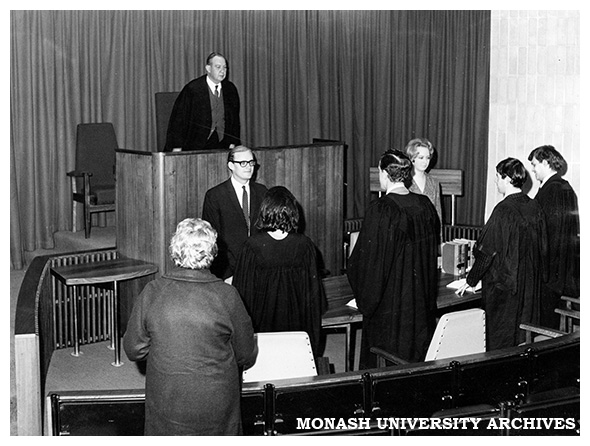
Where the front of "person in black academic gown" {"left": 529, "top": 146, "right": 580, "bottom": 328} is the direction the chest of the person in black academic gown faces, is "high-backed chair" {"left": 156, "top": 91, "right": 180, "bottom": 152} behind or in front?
in front

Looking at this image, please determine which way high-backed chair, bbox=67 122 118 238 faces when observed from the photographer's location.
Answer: facing the viewer and to the right of the viewer

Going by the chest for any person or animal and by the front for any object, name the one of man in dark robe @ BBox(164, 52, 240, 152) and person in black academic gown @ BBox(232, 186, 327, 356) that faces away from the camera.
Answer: the person in black academic gown

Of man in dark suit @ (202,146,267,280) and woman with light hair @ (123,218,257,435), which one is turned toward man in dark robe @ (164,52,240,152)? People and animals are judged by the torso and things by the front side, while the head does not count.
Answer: the woman with light hair

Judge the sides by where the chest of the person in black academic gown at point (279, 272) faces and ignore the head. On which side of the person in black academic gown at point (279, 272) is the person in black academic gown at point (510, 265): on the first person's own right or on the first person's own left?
on the first person's own right

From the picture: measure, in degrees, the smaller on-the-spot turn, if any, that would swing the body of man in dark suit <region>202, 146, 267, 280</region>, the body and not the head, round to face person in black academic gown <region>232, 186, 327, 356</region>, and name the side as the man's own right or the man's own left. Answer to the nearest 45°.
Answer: approximately 45° to the man's own right

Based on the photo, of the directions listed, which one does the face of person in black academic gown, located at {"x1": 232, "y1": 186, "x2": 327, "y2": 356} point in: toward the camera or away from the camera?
away from the camera

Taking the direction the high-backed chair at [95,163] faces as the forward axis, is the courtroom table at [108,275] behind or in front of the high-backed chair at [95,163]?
in front

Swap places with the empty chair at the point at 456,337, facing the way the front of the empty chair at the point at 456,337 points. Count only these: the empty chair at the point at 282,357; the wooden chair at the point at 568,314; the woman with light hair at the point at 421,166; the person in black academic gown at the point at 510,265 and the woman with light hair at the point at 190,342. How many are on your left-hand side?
2

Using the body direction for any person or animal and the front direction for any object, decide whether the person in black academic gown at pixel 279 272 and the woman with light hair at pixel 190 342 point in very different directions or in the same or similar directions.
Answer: same or similar directions

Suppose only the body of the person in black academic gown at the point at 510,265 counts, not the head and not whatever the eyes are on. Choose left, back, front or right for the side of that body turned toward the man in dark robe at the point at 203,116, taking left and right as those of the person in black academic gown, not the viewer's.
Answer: front

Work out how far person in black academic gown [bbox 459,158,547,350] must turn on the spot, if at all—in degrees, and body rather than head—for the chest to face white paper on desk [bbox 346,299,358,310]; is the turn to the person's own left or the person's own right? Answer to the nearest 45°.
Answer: approximately 45° to the person's own left

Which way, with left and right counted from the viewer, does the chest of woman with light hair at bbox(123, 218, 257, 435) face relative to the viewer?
facing away from the viewer

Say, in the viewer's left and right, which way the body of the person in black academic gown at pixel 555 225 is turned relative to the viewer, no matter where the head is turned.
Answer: facing to the left of the viewer

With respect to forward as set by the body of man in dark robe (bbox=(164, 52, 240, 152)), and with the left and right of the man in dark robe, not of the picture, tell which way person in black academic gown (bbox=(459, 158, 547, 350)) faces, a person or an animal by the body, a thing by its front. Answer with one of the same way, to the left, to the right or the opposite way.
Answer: the opposite way

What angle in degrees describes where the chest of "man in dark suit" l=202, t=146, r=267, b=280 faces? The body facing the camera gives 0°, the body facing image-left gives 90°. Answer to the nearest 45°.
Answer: approximately 315°

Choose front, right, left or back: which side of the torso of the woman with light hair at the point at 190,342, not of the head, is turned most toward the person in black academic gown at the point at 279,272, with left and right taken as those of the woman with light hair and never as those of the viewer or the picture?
front

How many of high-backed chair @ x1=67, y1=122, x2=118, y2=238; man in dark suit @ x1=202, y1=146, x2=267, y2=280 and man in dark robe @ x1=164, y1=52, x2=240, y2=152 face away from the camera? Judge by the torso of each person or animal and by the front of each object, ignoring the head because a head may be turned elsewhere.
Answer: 0

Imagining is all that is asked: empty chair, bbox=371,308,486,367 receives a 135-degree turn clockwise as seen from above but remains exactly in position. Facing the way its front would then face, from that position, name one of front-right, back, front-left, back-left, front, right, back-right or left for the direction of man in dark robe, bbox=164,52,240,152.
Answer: back-left

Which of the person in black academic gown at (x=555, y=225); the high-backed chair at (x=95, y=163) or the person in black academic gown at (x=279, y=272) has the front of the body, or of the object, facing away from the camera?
the person in black academic gown at (x=279, y=272)
